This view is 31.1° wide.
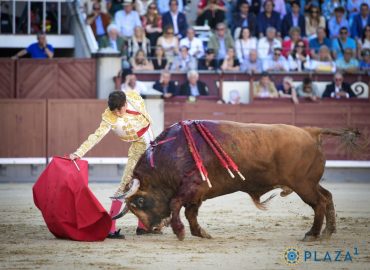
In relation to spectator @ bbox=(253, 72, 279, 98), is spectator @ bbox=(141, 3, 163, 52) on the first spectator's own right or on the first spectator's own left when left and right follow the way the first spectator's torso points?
on the first spectator's own right

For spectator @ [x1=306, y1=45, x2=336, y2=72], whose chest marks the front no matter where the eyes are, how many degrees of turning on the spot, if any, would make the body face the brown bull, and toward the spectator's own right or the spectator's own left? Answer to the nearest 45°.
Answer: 0° — they already face it

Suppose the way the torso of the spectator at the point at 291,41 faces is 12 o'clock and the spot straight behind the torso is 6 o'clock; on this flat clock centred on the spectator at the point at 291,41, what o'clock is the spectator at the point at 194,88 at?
the spectator at the point at 194,88 is roughly at 2 o'clock from the spectator at the point at 291,41.

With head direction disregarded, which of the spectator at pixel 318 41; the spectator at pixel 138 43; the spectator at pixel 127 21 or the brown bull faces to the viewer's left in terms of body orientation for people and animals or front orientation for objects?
the brown bull

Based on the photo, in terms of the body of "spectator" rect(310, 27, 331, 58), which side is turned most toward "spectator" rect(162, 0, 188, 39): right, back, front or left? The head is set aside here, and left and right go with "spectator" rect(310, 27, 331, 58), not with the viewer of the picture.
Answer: right

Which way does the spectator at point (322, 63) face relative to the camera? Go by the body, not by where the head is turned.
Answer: toward the camera

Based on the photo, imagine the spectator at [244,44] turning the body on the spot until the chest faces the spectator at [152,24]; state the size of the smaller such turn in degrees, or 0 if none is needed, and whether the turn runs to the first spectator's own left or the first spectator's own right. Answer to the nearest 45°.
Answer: approximately 90° to the first spectator's own right

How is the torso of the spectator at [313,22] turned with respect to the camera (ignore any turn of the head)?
toward the camera

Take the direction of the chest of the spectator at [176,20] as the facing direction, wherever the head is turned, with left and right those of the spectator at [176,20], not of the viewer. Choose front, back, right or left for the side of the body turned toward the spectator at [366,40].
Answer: left

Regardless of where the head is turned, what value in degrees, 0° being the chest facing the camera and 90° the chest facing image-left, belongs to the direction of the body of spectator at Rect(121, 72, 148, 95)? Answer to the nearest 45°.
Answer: approximately 0°
